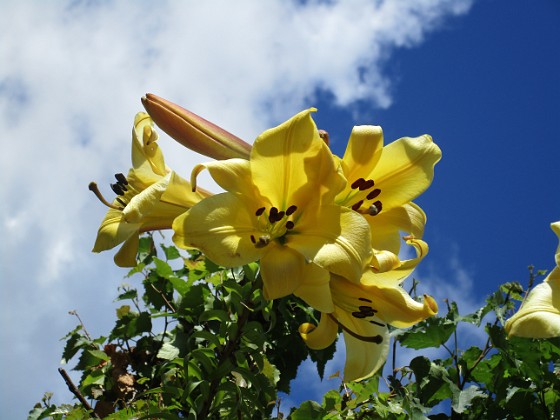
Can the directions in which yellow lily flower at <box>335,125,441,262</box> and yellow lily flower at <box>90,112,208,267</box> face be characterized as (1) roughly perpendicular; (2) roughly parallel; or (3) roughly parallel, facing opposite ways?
roughly perpendicular

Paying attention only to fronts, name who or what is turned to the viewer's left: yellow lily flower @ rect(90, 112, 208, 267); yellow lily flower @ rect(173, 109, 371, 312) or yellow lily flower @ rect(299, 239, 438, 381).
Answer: yellow lily flower @ rect(90, 112, 208, 267)

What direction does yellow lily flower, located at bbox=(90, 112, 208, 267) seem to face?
to the viewer's left

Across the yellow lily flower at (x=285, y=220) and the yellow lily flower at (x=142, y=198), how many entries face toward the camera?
1

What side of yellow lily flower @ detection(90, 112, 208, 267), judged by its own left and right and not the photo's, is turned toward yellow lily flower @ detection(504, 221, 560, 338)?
back
